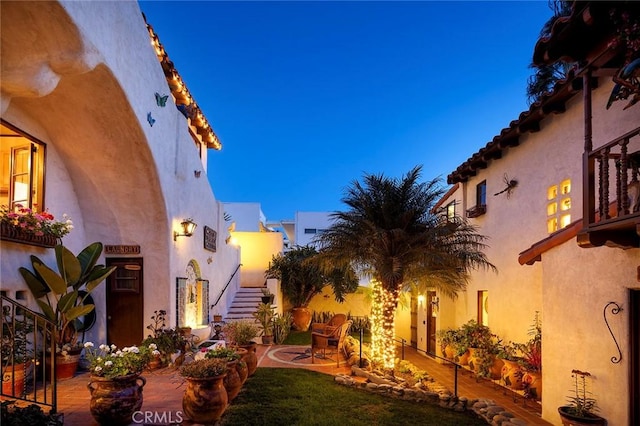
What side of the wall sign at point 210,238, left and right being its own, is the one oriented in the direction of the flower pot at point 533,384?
front

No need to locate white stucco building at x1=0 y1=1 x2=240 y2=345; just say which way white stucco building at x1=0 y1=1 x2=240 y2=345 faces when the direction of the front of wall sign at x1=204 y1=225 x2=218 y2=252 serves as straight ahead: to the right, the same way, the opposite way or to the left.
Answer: the same way

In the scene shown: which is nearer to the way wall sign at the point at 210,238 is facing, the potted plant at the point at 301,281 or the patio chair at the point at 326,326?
the patio chair

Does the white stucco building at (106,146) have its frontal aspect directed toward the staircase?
no

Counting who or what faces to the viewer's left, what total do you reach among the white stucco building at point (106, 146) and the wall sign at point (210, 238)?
0
